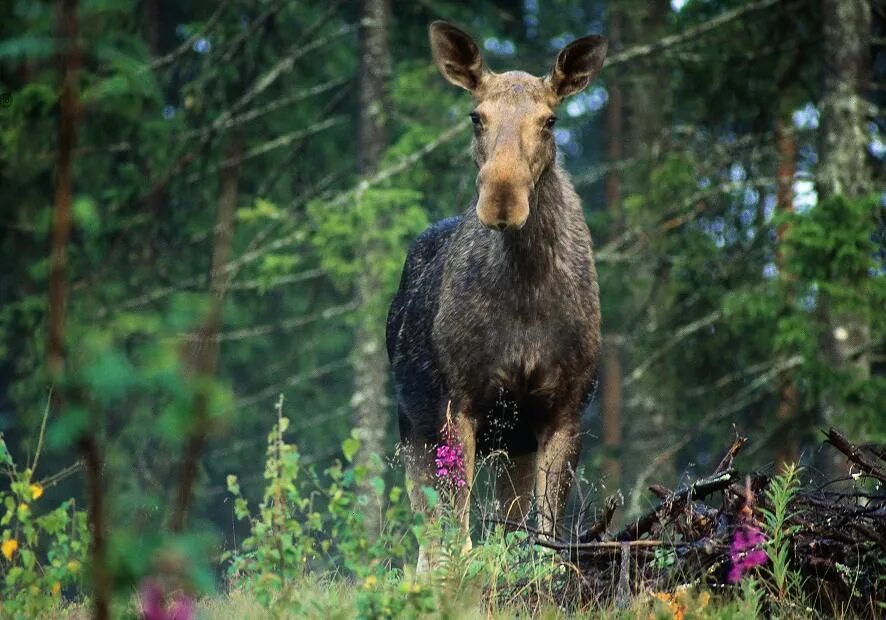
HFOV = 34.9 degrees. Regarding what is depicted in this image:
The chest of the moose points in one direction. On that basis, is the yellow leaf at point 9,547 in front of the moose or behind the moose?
in front

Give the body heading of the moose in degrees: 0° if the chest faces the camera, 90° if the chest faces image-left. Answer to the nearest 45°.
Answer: approximately 0°

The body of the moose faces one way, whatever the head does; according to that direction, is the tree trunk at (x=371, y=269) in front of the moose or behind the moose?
behind

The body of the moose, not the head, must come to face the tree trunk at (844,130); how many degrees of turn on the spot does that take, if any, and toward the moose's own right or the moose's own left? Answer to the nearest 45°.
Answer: approximately 135° to the moose's own left

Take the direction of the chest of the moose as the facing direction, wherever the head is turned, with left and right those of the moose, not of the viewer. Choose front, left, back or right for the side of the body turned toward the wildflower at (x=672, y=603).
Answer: front

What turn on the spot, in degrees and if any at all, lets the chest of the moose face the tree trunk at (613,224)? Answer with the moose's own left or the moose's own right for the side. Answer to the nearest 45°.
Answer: approximately 180°

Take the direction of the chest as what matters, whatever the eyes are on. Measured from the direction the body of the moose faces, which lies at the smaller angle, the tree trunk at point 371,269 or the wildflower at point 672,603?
the wildflower

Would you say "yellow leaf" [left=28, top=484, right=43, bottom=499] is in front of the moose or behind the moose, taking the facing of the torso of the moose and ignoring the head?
in front

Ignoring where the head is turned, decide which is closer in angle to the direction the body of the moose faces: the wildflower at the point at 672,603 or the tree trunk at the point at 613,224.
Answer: the wildflower

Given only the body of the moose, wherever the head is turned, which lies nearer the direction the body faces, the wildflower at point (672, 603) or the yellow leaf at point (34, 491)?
the wildflower
